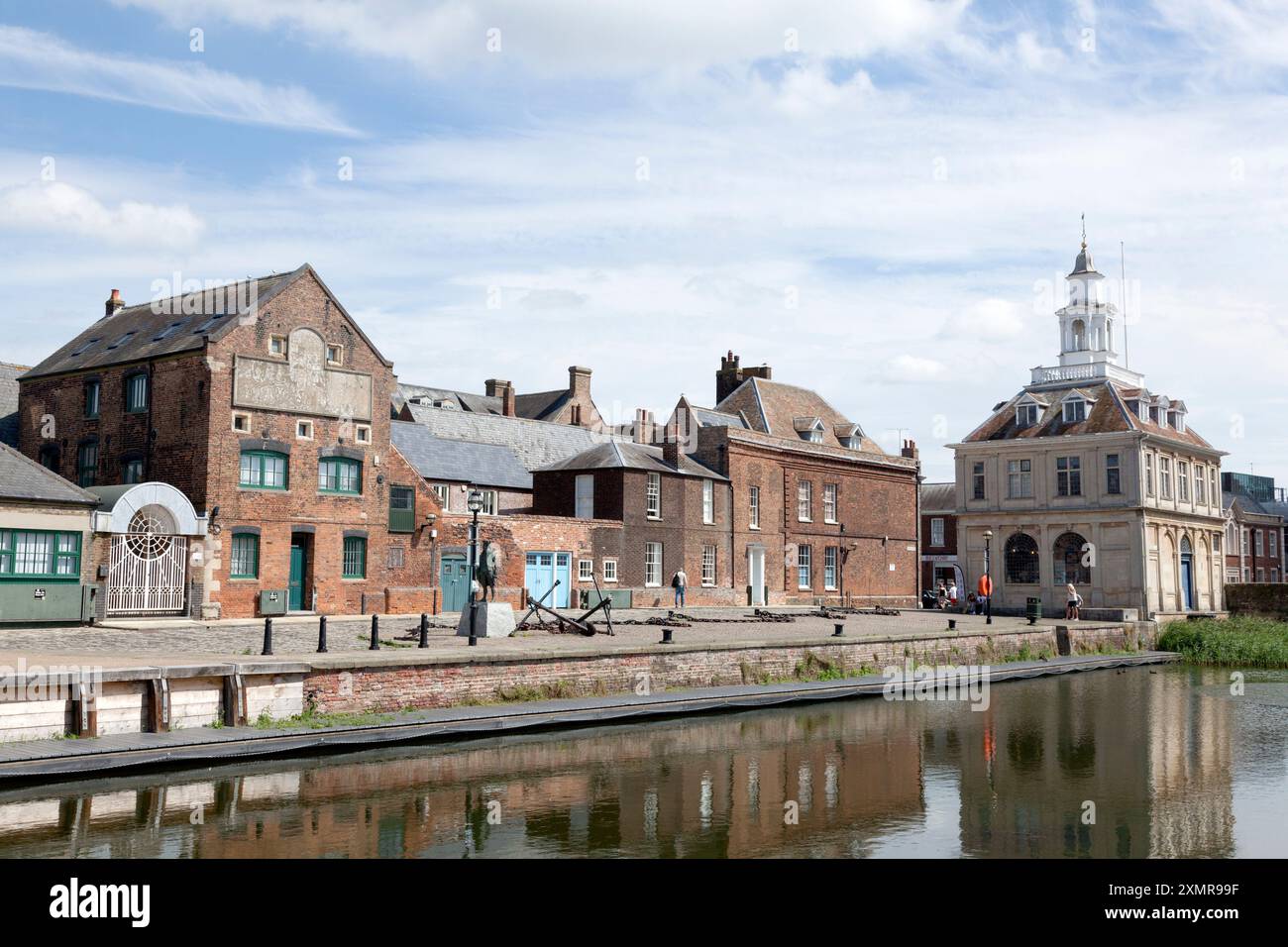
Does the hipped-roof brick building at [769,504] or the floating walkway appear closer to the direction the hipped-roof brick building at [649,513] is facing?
the floating walkway

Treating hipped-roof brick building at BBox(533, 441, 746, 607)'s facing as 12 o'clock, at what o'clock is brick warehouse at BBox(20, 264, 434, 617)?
The brick warehouse is roughly at 3 o'clock from the hipped-roof brick building.

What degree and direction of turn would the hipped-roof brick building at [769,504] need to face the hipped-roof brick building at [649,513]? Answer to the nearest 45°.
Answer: approximately 90° to its right

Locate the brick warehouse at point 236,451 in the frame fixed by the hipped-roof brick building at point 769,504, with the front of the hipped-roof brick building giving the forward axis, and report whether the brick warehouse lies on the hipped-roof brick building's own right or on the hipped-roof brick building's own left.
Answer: on the hipped-roof brick building's own right

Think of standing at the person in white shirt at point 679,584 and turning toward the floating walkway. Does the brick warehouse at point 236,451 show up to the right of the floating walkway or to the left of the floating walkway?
right

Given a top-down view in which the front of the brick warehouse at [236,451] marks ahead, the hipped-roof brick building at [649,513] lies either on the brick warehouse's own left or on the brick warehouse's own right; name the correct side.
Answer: on the brick warehouse's own left

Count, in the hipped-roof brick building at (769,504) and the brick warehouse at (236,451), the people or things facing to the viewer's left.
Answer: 0

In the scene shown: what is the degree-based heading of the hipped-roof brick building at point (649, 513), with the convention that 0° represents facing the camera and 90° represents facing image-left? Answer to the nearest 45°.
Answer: approximately 315°

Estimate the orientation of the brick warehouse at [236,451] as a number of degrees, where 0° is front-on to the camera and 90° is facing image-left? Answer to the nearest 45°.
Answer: approximately 315°
